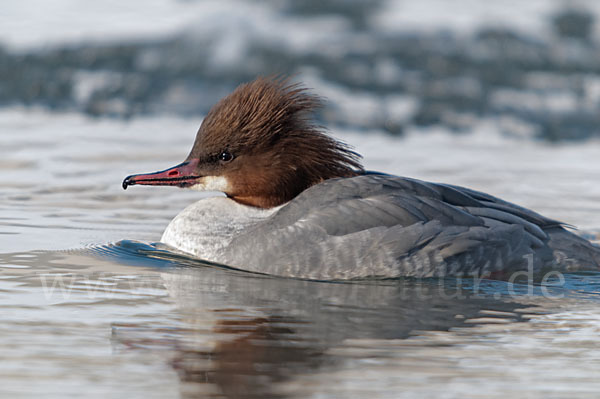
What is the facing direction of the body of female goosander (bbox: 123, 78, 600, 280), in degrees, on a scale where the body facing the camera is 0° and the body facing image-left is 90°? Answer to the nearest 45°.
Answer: approximately 90°
